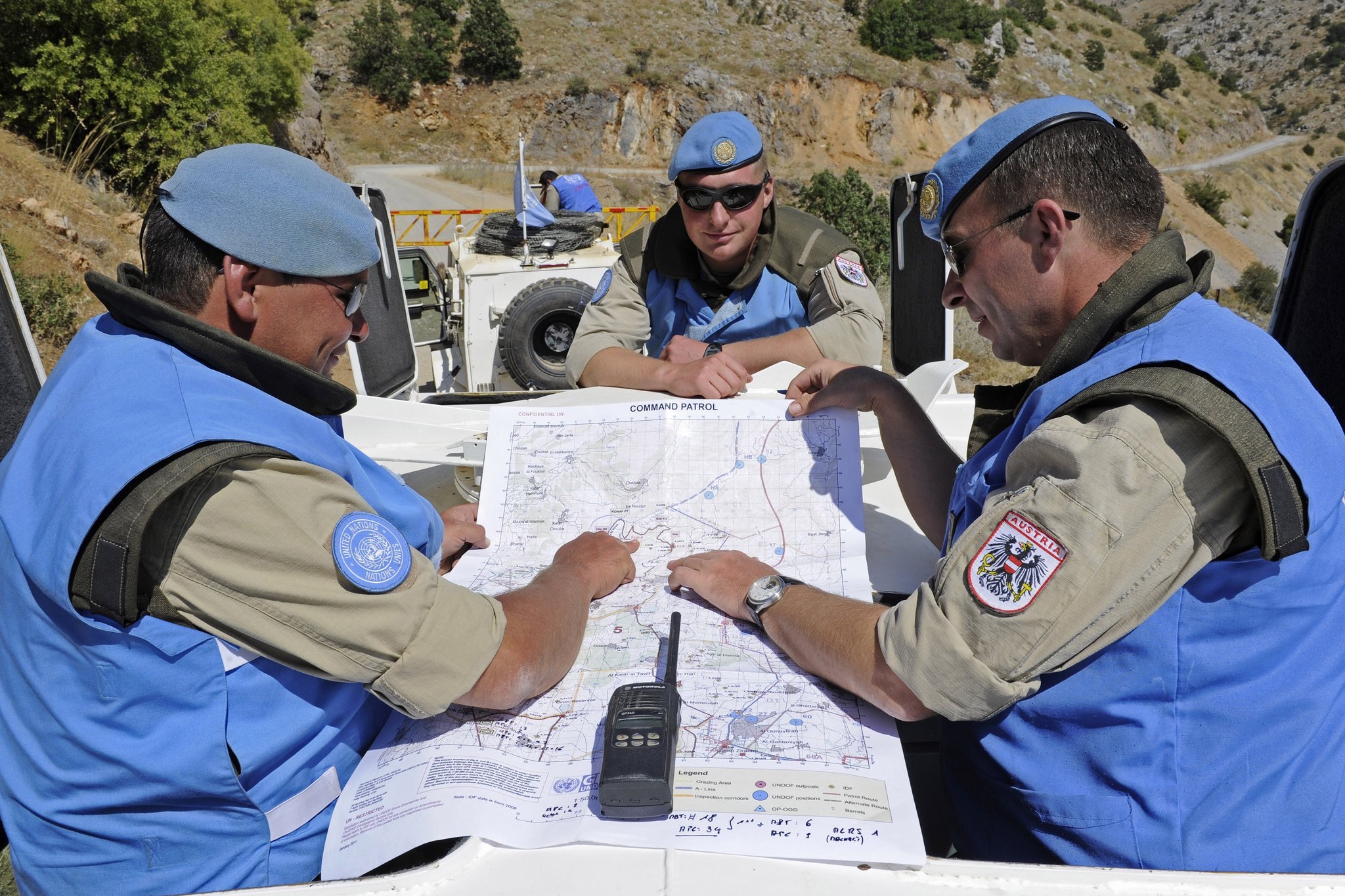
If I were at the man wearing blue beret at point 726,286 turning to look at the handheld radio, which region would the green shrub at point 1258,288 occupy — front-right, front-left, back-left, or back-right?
back-left

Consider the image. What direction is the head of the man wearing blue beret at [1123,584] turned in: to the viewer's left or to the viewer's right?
to the viewer's left

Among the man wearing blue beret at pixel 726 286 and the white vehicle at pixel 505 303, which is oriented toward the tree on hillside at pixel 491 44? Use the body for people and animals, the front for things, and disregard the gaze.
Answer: the white vehicle

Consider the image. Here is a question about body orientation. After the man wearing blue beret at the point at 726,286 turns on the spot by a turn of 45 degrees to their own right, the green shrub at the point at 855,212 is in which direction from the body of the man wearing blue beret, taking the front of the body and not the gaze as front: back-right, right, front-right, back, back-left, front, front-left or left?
back-right

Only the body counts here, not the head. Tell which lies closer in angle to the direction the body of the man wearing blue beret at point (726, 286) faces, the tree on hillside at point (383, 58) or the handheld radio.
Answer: the handheld radio

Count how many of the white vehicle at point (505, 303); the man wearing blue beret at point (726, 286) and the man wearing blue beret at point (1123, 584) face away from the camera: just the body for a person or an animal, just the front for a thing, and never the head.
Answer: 1

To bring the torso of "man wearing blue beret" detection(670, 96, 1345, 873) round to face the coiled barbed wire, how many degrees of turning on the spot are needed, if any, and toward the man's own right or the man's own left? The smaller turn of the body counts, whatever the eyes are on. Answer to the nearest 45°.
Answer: approximately 45° to the man's own right

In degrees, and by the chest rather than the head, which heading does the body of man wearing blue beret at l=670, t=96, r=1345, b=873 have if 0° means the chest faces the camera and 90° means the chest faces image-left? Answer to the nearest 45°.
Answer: approximately 90°

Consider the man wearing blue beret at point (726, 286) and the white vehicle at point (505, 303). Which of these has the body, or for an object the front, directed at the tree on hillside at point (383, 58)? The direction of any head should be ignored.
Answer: the white vehicle

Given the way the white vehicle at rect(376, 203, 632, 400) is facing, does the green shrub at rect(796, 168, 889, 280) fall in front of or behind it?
in front

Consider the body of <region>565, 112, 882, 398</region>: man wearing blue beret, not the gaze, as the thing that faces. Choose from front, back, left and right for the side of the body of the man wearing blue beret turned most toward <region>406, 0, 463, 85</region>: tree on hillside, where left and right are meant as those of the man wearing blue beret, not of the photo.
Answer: back

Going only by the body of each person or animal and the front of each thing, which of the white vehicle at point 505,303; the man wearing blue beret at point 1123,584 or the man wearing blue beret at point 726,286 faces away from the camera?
the white vehicle

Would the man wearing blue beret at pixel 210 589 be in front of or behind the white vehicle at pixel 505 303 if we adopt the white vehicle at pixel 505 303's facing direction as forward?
behind

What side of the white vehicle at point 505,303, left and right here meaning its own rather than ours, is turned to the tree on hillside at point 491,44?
front

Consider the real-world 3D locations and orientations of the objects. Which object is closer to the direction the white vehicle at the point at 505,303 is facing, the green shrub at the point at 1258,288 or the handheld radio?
the green shrub

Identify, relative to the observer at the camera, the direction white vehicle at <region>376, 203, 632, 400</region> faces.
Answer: facing away from the viewer
